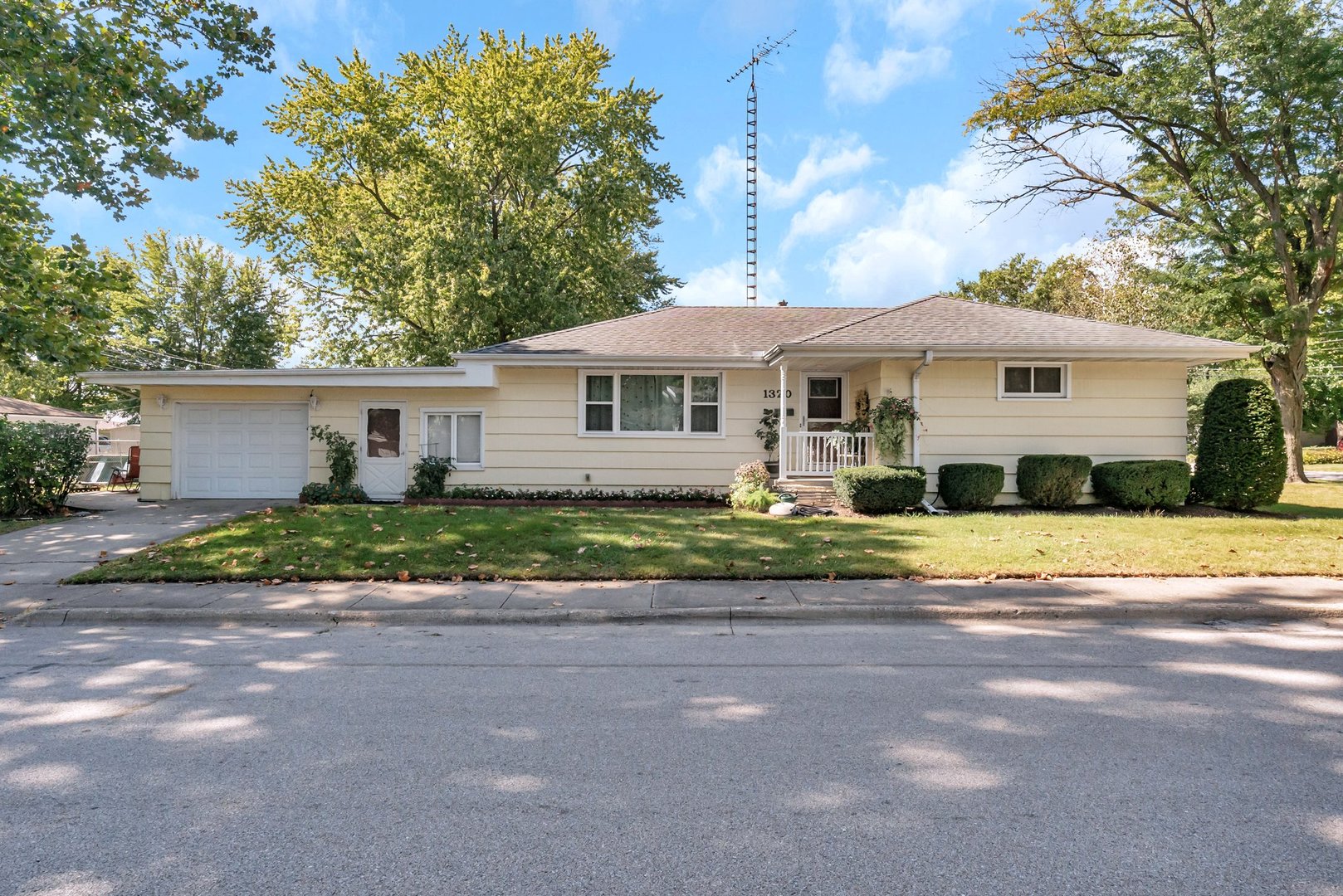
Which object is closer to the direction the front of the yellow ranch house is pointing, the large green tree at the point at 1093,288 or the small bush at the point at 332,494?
the small bush

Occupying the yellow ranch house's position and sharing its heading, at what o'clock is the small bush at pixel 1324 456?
The small bush is roughly at 8 o'clock from the yellow ranch house.

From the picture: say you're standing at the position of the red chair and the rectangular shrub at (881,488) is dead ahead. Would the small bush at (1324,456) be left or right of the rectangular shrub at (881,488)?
left

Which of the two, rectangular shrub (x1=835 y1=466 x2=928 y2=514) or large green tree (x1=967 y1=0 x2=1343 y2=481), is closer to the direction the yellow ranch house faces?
the rectangular shrub

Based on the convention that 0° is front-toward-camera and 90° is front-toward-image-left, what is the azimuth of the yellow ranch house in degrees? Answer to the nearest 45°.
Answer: approximately 0°

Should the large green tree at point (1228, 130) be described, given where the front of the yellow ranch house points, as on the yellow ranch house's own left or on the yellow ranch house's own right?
on the yellow ranch house's own left

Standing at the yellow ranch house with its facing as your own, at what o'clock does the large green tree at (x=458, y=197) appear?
The large green tree is roughly at 5 o'clock from the yellow ranch house.

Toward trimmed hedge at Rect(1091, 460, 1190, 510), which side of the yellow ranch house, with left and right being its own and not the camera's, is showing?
left

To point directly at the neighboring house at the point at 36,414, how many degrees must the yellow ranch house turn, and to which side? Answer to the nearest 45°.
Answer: approximately 135° to its right

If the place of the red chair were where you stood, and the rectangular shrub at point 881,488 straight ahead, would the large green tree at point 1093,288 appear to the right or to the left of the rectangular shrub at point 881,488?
left

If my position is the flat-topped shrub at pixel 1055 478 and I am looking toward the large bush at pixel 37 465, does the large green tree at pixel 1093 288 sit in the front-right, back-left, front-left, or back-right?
back-right

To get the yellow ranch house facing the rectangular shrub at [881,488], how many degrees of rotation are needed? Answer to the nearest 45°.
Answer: approximately 45° to its left

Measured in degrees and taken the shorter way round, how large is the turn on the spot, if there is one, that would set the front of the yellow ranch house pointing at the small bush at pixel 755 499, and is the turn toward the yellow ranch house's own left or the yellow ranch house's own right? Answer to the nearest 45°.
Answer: approximately 45° to the yellow ranch house's own left

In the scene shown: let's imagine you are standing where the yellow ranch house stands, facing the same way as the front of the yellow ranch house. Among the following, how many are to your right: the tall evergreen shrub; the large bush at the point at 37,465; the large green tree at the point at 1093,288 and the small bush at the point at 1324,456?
1
